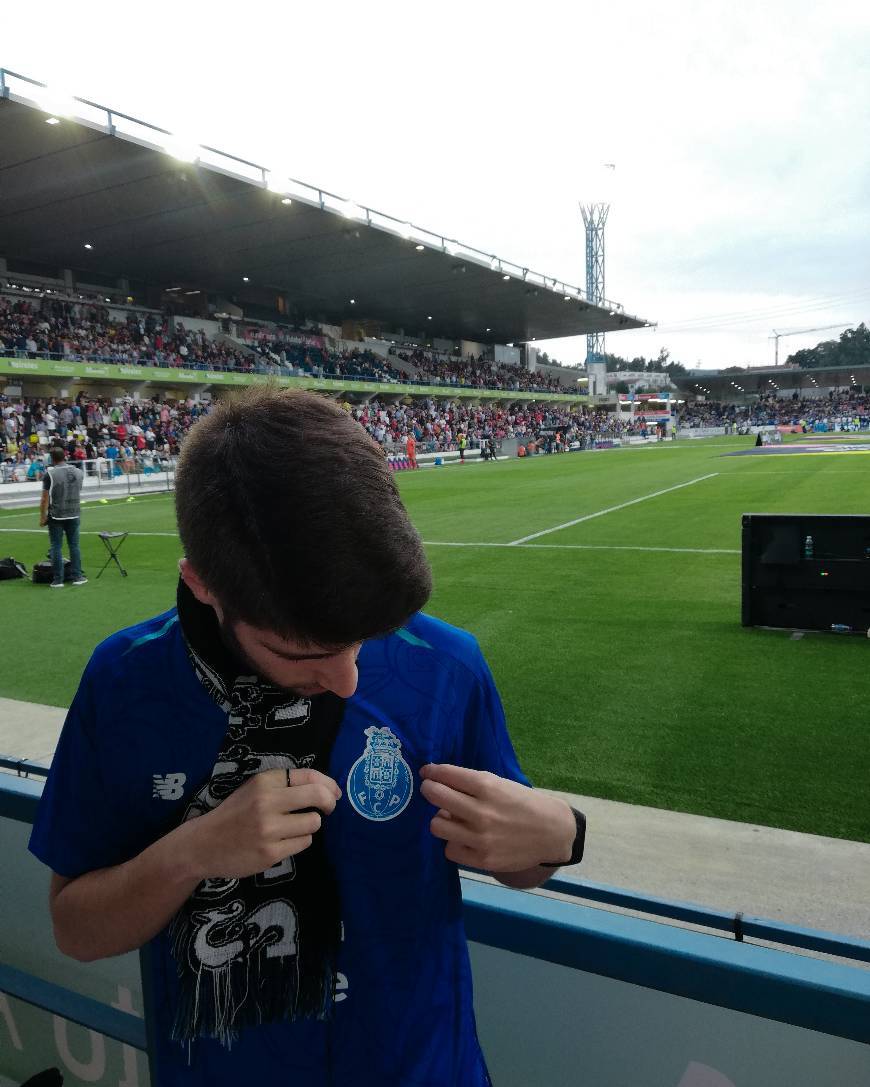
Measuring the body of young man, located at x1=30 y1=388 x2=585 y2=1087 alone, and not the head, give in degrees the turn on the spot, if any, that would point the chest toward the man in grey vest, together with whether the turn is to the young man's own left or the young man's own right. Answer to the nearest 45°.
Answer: approximately 180°

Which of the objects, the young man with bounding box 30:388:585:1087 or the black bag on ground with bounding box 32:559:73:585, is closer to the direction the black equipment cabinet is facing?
the young man

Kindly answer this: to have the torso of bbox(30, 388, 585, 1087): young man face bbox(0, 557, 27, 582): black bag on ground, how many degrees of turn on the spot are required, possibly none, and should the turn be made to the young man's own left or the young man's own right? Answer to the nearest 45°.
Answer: approximately 180°

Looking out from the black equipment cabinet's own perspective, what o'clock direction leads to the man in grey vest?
The man in grey vest is roughly at 3 o'clock from the black equipment cabinet.

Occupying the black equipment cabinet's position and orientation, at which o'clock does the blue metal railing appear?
The blue metal railing is roughly at 12 o'clock from the black equipment cabinet.

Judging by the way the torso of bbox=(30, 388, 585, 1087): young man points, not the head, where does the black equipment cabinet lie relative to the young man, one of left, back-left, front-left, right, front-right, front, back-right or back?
back-left

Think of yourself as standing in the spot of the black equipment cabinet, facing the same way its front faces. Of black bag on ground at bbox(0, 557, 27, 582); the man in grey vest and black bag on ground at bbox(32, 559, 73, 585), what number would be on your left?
0

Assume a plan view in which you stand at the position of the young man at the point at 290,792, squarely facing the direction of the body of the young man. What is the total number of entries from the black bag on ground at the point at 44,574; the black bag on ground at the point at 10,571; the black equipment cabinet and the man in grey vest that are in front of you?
0

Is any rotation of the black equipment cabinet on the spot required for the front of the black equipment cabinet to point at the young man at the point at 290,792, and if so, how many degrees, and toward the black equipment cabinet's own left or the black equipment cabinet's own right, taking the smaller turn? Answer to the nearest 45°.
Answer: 0° — it already faces them

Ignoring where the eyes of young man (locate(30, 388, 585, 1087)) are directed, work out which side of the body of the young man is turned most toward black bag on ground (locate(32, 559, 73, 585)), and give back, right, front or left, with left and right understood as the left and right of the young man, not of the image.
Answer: back

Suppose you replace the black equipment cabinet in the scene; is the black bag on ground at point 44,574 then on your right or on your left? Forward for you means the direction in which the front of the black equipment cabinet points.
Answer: on your right

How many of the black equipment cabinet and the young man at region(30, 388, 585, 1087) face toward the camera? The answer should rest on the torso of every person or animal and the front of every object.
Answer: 2

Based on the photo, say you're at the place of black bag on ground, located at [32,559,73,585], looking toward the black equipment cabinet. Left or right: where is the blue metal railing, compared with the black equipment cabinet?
right

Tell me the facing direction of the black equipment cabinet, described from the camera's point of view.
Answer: facing the viewer

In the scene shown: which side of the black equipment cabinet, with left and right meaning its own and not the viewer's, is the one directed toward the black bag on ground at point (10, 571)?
right
